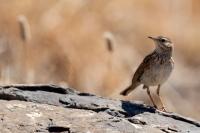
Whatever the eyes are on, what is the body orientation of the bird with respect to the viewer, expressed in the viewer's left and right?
facing the viewer and to the right of the viewer
